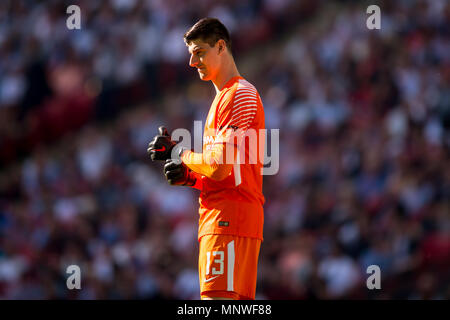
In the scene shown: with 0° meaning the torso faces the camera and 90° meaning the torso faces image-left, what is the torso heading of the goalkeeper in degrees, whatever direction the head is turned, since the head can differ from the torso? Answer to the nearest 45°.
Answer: approximately 90°

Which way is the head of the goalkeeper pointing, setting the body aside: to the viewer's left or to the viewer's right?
to the viewer's left
